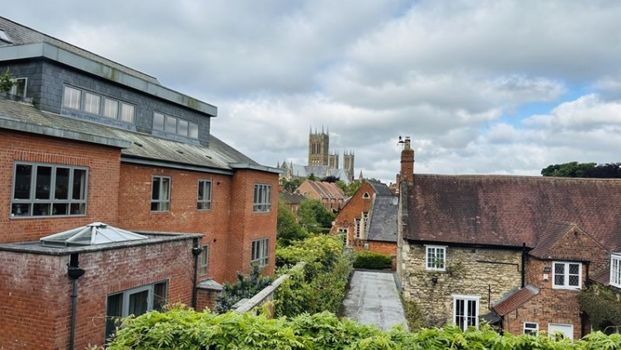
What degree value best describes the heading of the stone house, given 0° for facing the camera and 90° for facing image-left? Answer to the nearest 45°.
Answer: approximately 0°

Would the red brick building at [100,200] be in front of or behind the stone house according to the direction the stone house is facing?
in front

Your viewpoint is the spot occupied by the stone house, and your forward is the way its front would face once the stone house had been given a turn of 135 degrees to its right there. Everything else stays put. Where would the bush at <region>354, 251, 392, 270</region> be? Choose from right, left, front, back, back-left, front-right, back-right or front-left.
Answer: front

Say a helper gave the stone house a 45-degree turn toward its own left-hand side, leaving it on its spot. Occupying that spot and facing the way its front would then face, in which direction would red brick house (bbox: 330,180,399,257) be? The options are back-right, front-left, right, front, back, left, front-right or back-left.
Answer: back

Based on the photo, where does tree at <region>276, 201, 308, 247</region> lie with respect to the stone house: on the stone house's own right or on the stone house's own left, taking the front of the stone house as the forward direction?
on the stone house's own right

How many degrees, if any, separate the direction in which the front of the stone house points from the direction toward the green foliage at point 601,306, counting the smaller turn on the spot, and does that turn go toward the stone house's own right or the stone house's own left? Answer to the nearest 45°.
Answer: approximately 45° to the stone house's own left

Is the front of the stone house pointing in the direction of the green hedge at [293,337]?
yes

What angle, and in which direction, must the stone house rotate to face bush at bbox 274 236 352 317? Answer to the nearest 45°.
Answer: approximately 45° to its right

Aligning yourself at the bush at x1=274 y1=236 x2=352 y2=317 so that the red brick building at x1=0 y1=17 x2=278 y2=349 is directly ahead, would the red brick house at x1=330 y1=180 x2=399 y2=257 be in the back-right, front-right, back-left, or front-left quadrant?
back-right
